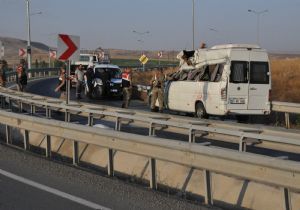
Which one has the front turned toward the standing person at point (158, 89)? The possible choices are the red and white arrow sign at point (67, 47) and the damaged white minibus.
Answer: the damaged white minibus

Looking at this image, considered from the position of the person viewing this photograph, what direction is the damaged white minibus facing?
facing away from the viewer and to the left of the viewer

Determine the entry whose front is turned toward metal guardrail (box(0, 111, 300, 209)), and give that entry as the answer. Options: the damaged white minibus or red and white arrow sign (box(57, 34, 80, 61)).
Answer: the red and white arrow sign

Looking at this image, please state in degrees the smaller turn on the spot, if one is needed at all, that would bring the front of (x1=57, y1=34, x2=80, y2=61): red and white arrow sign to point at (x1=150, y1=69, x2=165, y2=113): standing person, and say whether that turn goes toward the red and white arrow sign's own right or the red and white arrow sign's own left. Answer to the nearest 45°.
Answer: approximately 135° to the red and white arrow sign's own left

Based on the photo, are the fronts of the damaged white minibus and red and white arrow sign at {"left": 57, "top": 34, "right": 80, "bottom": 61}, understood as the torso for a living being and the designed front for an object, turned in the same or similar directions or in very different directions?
very different directions

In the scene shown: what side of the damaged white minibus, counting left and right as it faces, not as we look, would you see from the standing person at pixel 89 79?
front

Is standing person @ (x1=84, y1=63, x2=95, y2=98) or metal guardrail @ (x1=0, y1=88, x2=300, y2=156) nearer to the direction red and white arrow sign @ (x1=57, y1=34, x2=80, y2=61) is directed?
the metal guardrail

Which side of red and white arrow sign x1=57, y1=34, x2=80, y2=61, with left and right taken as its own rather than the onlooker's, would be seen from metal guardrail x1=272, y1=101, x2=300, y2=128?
left

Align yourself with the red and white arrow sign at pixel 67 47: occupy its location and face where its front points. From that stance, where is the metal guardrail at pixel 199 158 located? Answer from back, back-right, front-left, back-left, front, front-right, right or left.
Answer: front

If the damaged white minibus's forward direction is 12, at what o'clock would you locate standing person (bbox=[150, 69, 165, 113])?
The standing person is roughly at 12 o'clock from the damaged white minibus.

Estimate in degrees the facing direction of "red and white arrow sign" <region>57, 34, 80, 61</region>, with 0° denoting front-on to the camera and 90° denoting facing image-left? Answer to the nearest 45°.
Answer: approximately 0°

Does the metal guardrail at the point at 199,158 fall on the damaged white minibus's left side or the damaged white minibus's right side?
on its left

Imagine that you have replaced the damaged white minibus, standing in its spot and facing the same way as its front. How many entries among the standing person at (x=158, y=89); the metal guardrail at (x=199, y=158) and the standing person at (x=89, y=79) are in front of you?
2

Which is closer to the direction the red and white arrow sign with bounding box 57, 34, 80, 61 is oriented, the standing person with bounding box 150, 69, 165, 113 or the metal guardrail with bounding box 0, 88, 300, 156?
the metal guardrail

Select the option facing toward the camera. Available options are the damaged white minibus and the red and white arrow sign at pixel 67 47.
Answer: the red and white arrow sign
